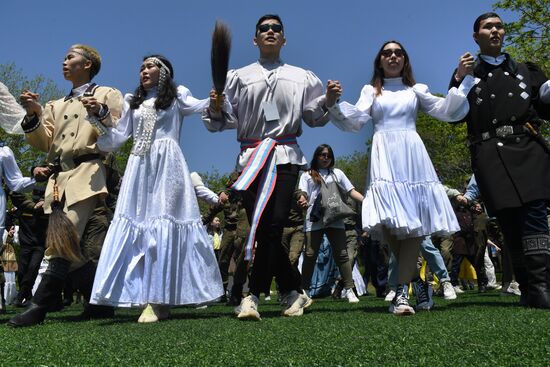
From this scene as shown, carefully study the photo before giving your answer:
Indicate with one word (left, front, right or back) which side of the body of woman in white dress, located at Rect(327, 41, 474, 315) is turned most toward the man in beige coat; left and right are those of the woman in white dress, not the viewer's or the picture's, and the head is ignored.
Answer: right

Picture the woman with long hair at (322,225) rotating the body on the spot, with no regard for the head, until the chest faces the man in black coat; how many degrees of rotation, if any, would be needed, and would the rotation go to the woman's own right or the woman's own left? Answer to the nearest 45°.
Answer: approximately 45° to the woman's own left

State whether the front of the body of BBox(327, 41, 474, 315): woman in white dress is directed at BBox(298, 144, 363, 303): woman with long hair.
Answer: no

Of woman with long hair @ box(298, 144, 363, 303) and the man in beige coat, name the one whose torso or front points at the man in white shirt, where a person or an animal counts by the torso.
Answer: the woman with long hair

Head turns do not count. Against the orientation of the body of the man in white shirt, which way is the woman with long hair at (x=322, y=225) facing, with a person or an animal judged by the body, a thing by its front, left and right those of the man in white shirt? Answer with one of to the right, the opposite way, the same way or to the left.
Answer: the same way

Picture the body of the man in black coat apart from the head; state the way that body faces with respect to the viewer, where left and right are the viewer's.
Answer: facing the viewer

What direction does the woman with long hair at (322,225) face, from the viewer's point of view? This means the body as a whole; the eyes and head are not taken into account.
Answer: toward the camera

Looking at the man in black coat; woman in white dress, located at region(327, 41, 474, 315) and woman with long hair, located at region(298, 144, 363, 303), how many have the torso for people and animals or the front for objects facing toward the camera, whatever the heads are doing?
3

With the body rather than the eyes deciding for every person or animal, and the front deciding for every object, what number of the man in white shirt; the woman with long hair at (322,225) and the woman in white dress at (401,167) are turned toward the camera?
3

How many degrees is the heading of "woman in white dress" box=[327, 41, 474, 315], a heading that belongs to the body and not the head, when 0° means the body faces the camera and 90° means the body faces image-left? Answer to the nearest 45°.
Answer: approximately 0°

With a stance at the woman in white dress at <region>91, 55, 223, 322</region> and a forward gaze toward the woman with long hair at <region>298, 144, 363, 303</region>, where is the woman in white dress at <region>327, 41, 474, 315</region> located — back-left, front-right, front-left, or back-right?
front-right

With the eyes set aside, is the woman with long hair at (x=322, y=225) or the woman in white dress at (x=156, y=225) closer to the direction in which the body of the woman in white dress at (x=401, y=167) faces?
the woman in white dress

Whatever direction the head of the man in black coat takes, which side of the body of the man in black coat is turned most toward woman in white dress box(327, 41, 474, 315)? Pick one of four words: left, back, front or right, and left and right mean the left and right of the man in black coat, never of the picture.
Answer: right

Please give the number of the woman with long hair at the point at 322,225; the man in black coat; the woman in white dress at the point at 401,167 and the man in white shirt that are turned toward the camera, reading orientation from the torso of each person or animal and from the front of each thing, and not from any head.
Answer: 4

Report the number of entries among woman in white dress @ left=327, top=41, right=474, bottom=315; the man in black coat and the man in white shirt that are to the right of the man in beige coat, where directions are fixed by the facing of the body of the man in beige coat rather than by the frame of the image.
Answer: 0

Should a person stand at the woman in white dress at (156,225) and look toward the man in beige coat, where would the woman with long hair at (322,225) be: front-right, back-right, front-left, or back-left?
back-right

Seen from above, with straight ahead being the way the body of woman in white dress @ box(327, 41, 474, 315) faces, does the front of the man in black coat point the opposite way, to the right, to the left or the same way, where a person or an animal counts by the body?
the same way

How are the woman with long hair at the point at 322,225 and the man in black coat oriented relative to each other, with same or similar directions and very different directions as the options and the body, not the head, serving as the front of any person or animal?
same or similar directions
